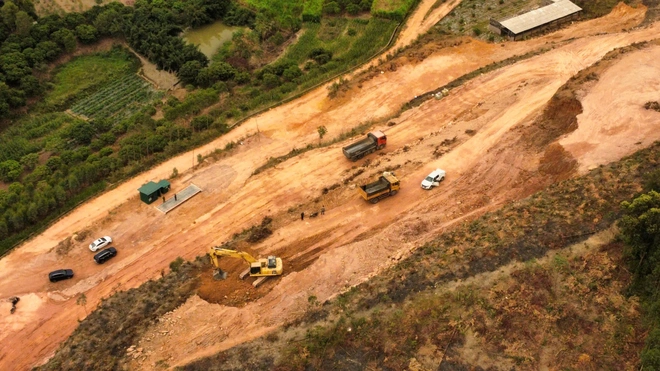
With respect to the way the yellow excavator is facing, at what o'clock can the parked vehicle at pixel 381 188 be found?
The parked vehicle is roughly at 5 o'clock from the yellow excavator.

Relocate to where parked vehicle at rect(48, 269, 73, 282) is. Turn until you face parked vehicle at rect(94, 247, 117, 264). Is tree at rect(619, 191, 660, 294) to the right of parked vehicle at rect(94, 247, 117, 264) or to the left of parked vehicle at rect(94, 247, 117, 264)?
right

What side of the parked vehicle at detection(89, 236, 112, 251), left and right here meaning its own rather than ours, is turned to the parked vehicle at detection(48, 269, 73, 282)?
back

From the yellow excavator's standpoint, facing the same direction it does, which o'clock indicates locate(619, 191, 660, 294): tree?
The tree is roughly at 7 o'clock from the yellow excavator.

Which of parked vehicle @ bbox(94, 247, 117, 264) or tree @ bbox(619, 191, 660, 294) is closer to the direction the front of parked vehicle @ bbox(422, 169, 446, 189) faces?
the parked vehicle

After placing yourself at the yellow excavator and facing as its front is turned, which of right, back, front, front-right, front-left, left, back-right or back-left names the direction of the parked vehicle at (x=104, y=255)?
front-right

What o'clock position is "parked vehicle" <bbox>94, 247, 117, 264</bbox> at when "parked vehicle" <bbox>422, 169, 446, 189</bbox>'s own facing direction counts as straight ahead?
"parked vehicle" <bbox>94, 247, 117, 264</bbox> is roughly at 1 o'clock from "parked vehicle" <bbox>422, 169, 446, 189</bbox>.

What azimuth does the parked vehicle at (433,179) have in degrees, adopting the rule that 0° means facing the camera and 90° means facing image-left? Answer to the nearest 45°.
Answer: approximately 45°

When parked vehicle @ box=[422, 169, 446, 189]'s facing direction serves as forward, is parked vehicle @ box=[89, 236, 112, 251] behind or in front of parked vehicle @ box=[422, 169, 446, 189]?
in front

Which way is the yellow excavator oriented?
to the viewer's left

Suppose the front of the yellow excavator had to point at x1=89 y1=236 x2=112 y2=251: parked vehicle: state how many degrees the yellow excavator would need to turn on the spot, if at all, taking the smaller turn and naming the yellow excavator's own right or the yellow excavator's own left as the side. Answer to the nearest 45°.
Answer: approximately 45° to the yellow excavator's own right

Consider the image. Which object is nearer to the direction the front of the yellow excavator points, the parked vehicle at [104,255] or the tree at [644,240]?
the parked vehicle

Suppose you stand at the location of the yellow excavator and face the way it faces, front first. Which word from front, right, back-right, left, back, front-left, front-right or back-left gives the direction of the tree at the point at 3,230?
front-right
